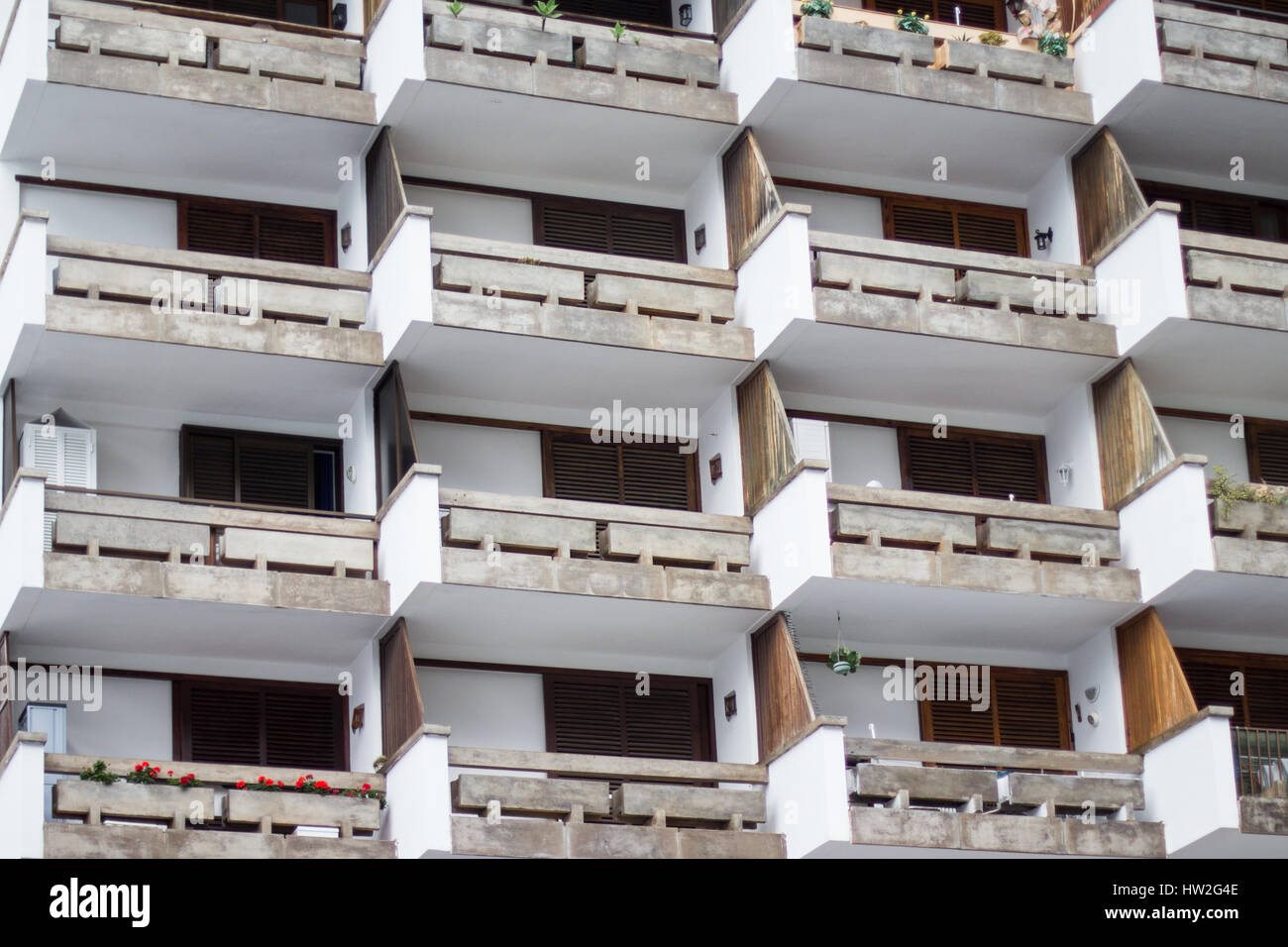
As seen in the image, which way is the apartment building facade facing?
toward the camera
